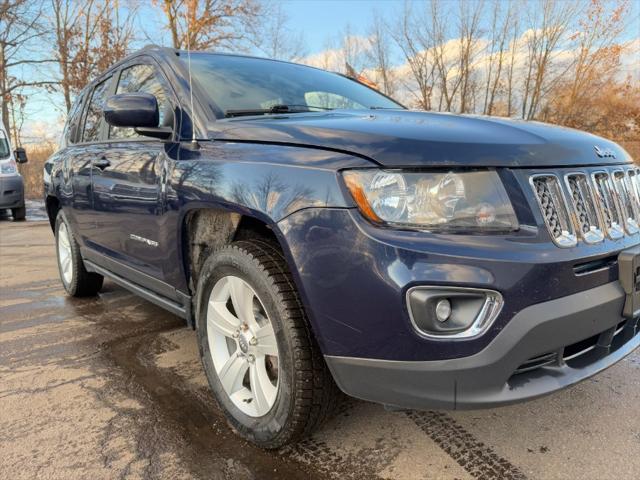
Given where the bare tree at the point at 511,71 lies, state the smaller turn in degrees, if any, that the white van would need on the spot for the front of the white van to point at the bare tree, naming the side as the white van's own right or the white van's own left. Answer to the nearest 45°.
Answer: approximately 90° to the white van's own left

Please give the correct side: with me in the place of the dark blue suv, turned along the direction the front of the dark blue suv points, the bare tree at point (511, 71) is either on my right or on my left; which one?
on my left

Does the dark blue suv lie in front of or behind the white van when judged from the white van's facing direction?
in front

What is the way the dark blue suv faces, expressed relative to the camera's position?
facing the viewer and to the right of the viewer

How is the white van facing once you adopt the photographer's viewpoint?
facing the viewer

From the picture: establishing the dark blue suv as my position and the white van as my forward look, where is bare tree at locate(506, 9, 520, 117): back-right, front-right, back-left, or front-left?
front-right

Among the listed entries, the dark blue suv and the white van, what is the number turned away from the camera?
0

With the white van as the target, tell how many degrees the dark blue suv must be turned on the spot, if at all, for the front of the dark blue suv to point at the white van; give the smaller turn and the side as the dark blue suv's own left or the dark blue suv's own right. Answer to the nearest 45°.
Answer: approximately 180°

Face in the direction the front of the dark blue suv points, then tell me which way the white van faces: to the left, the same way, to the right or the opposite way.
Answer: the same way

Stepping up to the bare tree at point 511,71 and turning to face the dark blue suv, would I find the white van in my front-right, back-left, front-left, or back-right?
front-right

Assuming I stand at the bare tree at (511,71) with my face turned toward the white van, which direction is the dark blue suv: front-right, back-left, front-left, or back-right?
front-left

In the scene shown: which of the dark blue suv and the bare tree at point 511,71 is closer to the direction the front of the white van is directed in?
the dark blue suv
